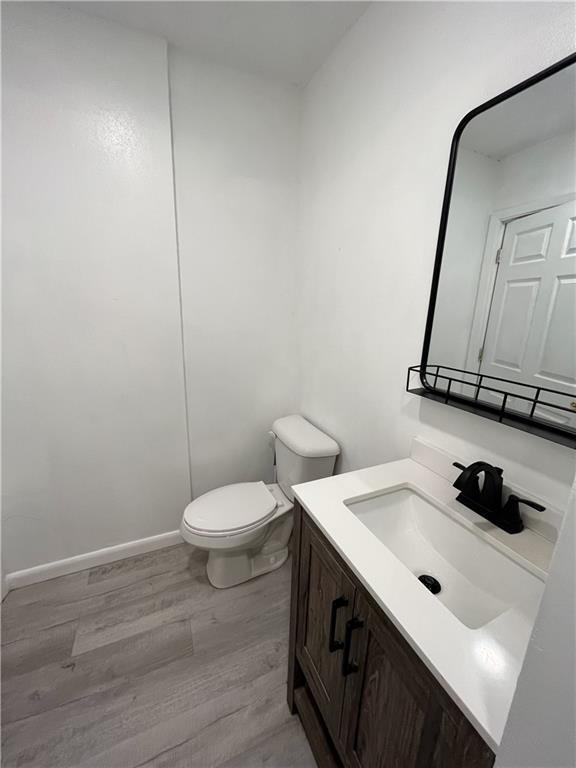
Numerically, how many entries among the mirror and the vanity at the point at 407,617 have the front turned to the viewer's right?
0

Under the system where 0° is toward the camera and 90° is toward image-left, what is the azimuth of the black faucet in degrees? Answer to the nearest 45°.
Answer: approximately 45°

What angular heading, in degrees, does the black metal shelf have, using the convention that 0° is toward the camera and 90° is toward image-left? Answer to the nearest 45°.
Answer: approximately 45°

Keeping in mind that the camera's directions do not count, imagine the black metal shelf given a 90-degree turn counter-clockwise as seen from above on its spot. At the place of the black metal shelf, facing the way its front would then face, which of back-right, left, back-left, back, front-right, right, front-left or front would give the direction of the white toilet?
back-right

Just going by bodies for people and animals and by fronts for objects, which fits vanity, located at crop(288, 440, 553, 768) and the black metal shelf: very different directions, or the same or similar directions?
same or similar directions

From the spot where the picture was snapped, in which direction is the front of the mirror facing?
facing the viewer and to the left of the viewer
